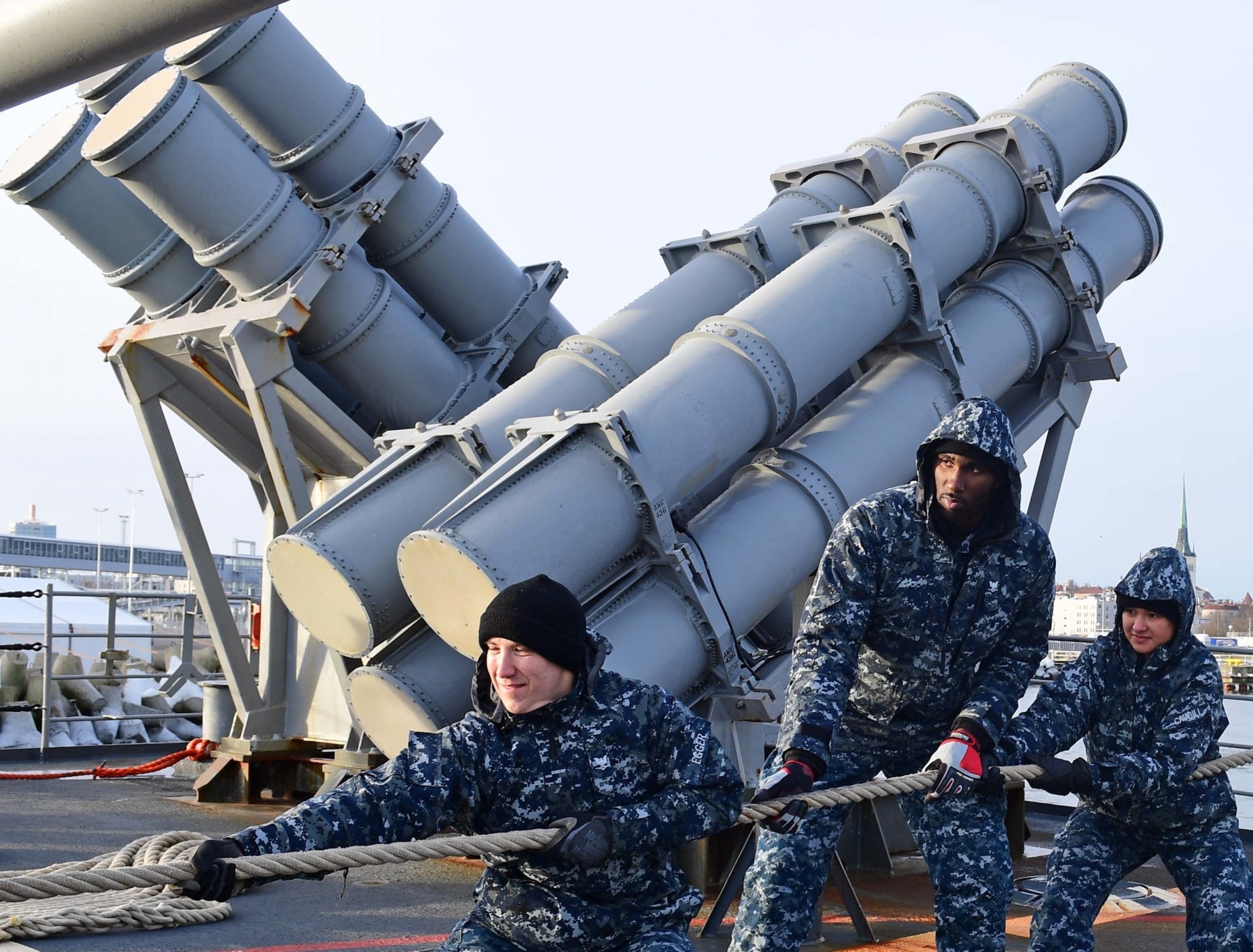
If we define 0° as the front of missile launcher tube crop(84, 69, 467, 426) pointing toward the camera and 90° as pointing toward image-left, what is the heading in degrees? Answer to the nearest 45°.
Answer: approximately 45°

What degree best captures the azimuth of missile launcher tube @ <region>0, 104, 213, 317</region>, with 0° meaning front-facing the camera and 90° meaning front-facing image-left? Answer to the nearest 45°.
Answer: approximately 45°

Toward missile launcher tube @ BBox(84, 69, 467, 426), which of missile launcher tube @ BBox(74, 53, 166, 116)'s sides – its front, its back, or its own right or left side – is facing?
left

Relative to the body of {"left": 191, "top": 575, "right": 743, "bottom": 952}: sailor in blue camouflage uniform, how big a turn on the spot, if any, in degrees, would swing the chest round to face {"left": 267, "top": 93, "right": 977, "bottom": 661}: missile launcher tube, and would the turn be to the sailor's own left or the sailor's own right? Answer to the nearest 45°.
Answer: approximately 135° to the sailor's own right

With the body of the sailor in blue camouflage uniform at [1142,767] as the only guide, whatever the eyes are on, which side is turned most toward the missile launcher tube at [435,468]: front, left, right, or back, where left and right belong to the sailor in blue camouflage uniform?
right

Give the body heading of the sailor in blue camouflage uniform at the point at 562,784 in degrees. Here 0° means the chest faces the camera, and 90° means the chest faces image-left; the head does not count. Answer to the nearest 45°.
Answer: approximately 45°

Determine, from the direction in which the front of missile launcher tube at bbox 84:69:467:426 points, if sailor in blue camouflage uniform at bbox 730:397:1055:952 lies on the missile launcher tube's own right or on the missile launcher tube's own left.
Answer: on the missile launcher tube's own left
